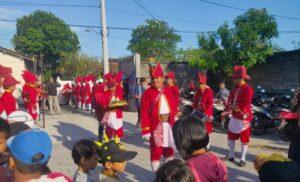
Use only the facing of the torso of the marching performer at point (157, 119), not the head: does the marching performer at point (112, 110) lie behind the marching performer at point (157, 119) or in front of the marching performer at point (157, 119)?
behind

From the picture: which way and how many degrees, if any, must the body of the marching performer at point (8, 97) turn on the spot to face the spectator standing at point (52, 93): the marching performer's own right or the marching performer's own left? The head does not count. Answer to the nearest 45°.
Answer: approximately 90° to the marching performer's own left

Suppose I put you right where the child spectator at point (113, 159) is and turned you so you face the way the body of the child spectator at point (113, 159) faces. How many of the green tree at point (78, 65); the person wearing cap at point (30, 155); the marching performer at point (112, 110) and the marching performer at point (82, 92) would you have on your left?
3

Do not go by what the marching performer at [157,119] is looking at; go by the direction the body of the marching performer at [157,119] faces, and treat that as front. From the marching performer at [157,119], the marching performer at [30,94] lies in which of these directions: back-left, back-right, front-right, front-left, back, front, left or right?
back

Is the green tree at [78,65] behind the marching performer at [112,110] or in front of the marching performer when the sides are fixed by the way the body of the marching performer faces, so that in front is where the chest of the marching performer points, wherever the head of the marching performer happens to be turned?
behind

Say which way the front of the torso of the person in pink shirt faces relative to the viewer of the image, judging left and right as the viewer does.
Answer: facing away from the viewer and to the left of the viewer

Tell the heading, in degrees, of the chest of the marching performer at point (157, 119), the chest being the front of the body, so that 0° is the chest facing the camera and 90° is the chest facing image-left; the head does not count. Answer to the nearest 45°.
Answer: approximately 315°
